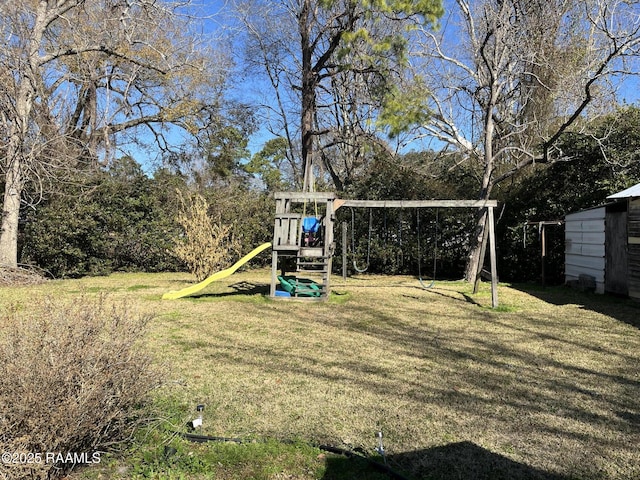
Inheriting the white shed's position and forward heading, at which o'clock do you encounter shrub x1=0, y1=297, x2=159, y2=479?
The shrub is roughly at 11 o'clock from the white shed.

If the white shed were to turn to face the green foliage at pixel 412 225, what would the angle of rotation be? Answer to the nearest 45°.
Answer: approximately 45° to its right

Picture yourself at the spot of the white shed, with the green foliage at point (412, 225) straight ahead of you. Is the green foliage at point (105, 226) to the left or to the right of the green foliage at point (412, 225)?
left

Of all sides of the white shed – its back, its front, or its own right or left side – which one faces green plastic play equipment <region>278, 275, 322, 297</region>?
front

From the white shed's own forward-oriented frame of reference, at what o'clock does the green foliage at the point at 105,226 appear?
The green foliage is roughly at 1 o'clock from the white shed.

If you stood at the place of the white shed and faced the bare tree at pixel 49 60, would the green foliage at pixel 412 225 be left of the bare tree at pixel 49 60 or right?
right

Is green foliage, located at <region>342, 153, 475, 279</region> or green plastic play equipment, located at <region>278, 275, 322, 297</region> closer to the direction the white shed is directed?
the green plastic play equipment

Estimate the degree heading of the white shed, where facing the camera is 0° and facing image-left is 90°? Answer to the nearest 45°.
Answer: approximately 45°

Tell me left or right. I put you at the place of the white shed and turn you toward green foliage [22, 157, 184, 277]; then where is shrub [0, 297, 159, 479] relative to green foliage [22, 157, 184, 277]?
left
